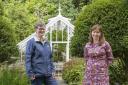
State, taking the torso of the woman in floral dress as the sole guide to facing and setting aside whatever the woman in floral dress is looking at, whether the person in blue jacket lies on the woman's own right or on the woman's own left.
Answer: on the woman's own right

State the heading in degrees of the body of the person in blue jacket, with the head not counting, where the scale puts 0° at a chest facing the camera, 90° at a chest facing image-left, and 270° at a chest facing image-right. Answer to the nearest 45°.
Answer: approximately 315°

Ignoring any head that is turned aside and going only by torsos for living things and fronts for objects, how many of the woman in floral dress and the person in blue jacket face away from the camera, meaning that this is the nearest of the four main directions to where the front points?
0

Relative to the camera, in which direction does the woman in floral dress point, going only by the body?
toward the camera

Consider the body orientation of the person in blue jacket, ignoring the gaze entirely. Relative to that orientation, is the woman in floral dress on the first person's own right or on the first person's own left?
on the first person's own left
